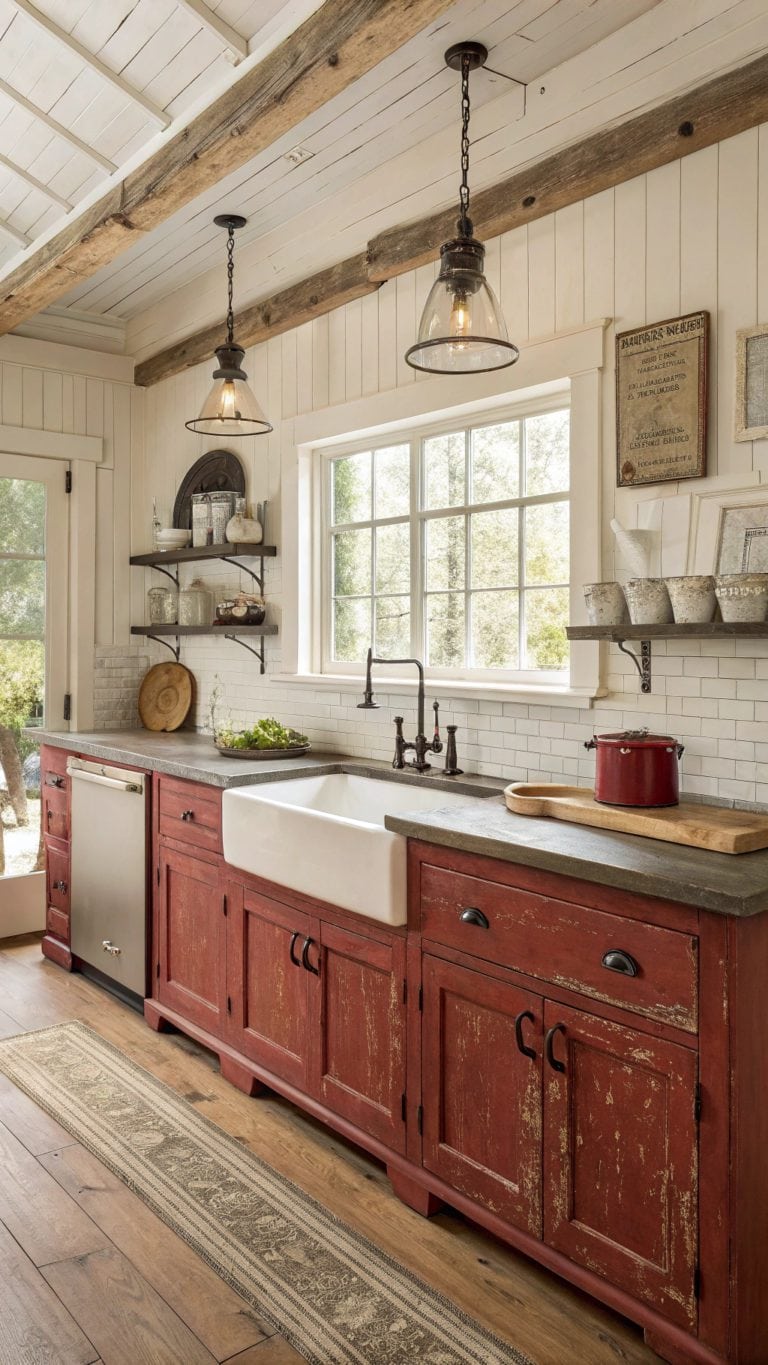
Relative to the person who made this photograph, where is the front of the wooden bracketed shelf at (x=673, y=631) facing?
facing the viewer and to the left of the viewer

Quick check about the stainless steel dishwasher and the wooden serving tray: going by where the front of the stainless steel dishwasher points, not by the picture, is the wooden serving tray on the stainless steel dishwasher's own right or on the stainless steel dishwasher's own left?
on the stainless steel dishwasher's own left

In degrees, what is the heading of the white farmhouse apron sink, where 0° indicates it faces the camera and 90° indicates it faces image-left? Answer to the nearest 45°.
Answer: approximately 45°

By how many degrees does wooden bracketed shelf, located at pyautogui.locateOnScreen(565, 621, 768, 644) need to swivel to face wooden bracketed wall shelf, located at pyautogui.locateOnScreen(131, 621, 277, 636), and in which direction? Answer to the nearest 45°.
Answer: approximately 90° to its right

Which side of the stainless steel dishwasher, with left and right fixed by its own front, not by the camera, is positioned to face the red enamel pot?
left

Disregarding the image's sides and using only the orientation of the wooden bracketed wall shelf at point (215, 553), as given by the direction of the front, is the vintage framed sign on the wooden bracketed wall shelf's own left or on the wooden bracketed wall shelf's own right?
on the wooden bracketed wall shelf's own left

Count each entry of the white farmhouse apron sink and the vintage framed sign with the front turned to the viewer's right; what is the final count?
0

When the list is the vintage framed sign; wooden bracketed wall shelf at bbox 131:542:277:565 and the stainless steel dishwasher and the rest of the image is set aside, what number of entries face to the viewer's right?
0

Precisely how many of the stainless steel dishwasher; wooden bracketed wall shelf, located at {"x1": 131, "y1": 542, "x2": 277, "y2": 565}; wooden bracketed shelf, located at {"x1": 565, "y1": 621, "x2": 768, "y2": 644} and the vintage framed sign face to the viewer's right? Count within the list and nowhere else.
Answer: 0
